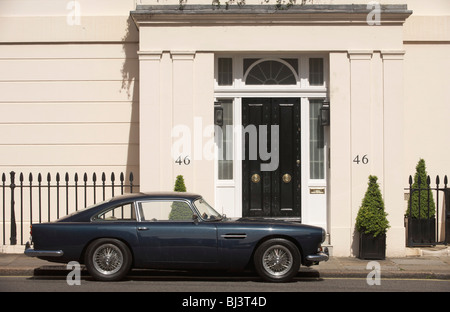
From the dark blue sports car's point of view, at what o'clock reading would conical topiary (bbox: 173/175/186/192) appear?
The conical topiary is roughly at 9 o'clock from the dark blue sports car.

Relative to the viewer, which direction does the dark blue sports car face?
to the viewer's right

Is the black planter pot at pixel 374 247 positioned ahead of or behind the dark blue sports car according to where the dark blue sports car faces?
ahead

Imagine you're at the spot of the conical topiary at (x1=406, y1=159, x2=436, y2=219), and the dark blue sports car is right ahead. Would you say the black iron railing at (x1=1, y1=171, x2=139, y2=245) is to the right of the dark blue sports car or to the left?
right

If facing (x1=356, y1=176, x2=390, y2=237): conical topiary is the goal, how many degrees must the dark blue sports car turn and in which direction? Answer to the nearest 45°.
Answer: approximately 45° to its left
